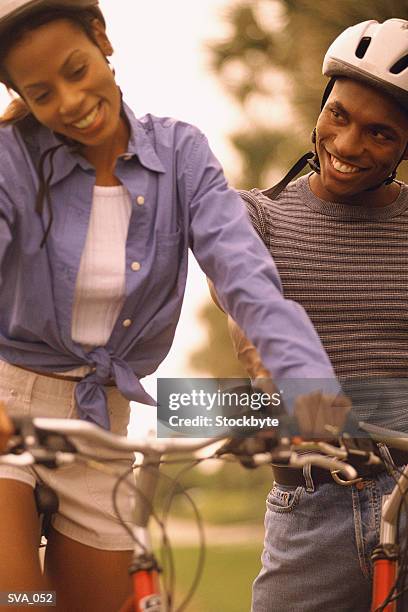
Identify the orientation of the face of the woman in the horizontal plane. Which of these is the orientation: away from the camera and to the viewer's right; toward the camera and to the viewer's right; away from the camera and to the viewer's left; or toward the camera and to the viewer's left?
toward the camera and to the viewer's right

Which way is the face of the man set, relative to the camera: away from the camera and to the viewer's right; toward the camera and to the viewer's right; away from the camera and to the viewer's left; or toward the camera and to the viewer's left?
toward the camera and to the viewer's left

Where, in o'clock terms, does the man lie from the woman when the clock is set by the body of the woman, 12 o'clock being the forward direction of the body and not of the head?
The man is roughly at 8 o'clock from the woman.

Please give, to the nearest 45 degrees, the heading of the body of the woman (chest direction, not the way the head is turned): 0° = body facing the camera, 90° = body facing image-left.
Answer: approximately 0°

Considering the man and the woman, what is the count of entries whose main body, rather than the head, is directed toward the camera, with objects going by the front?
2

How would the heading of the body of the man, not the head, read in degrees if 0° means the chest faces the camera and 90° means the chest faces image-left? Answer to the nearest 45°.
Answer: approximately 0°
